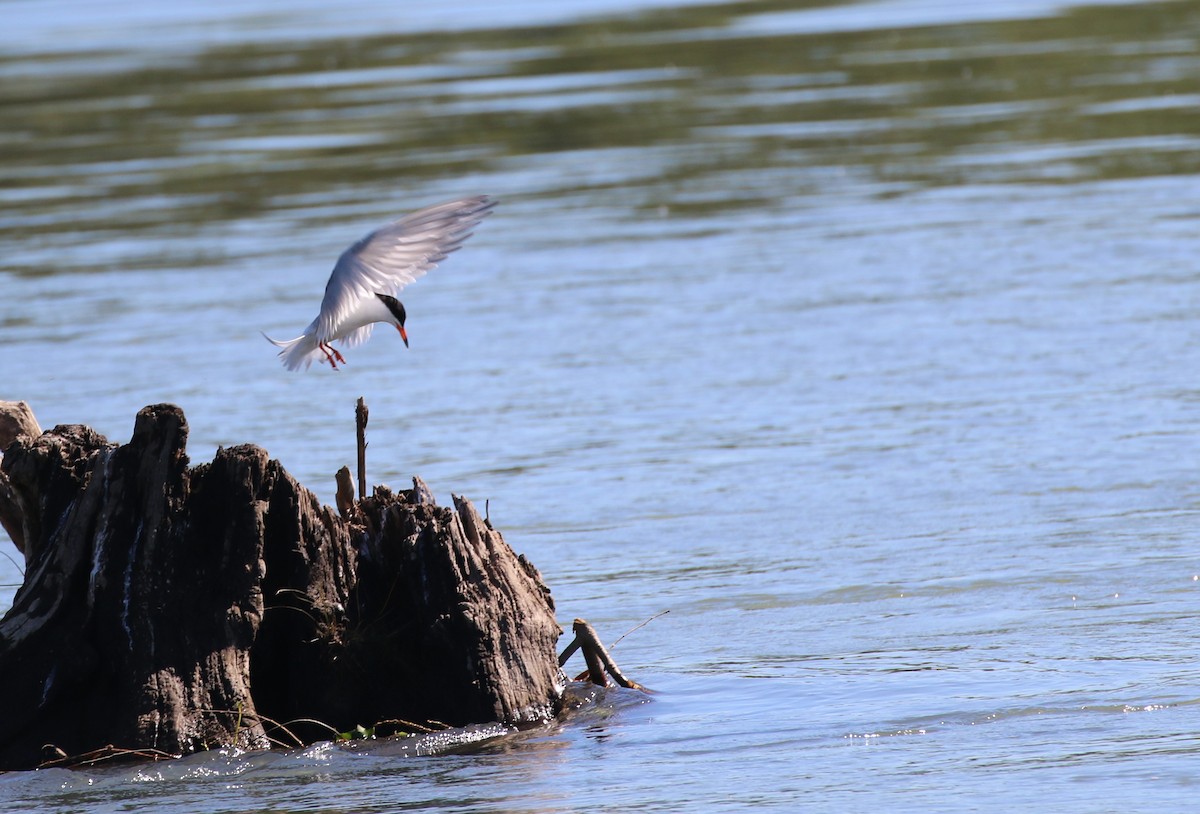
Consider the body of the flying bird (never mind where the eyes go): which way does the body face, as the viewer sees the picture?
to the viewer's right

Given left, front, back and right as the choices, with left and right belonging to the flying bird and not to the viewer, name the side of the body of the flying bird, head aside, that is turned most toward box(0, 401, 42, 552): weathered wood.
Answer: back
